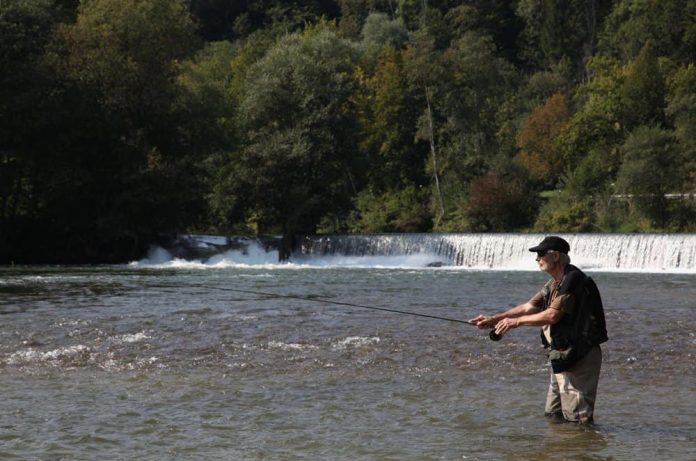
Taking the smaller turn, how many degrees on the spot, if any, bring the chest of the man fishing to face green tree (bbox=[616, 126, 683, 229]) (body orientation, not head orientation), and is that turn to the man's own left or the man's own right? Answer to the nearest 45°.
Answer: approximately 90° to the man's own right

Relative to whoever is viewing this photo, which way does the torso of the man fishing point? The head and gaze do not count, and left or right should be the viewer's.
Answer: facing to the left of the viewer

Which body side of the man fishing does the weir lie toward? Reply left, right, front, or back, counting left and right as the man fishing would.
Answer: right

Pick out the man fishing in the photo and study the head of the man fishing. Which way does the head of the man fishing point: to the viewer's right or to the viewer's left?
to the viewer's left

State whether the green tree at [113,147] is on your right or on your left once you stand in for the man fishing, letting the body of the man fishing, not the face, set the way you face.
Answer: on your right

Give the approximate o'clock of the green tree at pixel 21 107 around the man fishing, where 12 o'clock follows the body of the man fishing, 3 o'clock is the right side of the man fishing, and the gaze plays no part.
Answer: The green tree is roughly at 2 o'clock from the man fishing.
